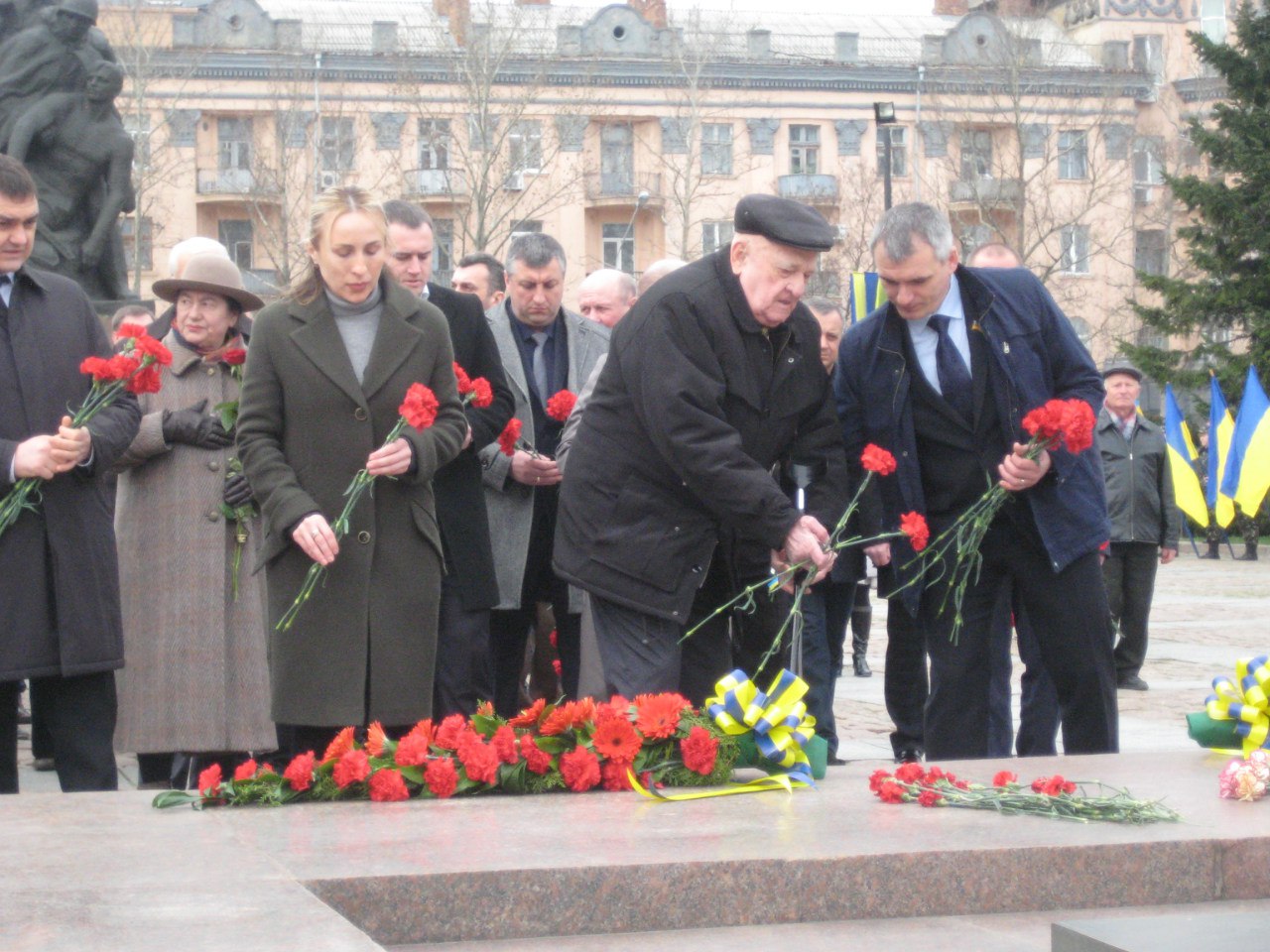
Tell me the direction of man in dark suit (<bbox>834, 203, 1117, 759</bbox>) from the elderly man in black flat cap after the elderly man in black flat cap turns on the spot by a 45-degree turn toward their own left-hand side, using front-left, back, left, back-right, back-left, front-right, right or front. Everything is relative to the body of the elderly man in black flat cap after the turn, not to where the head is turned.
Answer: front-left

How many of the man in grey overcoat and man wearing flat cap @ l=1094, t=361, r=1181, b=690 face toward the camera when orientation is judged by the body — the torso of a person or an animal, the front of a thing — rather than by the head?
2

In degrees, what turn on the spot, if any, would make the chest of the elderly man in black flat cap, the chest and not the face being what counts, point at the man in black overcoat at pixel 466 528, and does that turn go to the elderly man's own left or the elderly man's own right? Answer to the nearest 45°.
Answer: approximately 180°

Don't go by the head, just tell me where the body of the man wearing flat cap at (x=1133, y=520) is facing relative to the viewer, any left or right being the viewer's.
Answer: facing the viewer

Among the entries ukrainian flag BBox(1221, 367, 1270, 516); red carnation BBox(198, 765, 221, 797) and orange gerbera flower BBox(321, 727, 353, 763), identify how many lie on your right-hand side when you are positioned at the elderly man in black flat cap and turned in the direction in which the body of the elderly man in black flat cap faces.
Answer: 2

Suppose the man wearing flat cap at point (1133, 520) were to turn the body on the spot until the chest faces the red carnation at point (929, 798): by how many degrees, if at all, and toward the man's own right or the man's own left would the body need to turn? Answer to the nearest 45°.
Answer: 0° — they already face it

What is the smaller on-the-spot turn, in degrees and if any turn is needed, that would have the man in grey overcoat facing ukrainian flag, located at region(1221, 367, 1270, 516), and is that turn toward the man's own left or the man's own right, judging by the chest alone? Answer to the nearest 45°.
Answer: approximately 135° to the man's own left

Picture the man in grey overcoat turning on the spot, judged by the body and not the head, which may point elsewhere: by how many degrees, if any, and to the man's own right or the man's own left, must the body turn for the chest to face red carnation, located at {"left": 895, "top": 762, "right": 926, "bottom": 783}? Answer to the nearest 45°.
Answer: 0° — they already face it

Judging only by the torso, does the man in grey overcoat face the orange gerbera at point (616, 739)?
yes

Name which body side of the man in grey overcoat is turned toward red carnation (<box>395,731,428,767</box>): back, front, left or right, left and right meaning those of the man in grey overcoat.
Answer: front

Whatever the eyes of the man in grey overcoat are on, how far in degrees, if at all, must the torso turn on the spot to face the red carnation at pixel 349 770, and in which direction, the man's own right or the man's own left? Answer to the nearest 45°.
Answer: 0° — they already face it

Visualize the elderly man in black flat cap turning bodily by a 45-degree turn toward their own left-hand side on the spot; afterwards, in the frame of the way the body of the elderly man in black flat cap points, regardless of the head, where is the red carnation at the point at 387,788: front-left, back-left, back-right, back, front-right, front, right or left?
back-right
